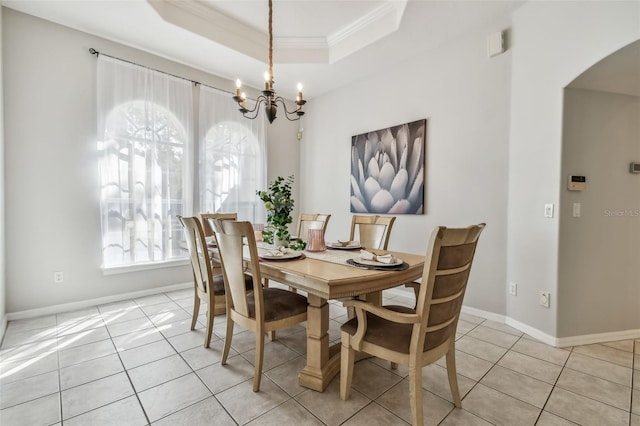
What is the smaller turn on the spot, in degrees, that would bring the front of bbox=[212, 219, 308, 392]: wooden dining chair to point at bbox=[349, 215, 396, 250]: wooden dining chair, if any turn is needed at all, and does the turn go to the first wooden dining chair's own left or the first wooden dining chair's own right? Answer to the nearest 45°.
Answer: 0° — it already faces it

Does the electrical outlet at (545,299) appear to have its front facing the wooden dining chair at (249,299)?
yes

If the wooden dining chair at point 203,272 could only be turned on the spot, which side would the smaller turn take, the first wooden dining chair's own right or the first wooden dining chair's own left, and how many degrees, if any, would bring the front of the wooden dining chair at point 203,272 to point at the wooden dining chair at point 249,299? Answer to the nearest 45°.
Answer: approximately 90° to the first wooden dining chair's own right

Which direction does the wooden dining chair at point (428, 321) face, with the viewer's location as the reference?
facing away from the viewer and to the left of the viewer

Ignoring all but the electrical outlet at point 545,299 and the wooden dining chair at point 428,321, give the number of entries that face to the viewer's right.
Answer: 0

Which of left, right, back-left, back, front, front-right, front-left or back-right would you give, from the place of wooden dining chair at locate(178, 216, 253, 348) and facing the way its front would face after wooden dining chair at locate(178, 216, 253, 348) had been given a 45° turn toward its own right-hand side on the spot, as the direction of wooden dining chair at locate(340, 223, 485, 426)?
front-right

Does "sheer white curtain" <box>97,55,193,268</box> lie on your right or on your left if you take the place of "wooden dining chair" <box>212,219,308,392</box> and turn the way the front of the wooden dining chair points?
on your left

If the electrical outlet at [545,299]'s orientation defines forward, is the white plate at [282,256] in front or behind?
in front

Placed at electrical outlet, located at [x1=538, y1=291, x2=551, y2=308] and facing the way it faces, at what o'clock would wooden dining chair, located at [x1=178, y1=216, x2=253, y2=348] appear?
The wooden dining chair is roughly at 12 o'clock from the electrical outlet.

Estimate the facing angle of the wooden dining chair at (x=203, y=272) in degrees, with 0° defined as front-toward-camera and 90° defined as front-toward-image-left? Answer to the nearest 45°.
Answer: approximately 225°

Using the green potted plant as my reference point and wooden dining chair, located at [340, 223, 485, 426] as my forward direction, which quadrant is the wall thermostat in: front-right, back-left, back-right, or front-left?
front-left

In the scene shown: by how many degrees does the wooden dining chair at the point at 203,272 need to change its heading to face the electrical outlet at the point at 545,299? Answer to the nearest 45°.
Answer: approximately 45° to its right

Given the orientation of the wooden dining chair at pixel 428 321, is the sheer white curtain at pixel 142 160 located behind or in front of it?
in front

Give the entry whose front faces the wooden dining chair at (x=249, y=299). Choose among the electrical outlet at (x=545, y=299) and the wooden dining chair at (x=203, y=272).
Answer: the electrical outlet

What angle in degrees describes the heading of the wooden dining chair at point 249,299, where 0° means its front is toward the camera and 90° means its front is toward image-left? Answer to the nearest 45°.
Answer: approximately 225°

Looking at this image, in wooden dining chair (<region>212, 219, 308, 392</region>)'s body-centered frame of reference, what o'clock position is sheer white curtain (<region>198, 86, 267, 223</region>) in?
The sheer white curtain is roughly at 10 o'clock from the wooden dining chair.

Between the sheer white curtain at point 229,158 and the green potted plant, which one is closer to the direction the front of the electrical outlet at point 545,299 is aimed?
the green potted plant
